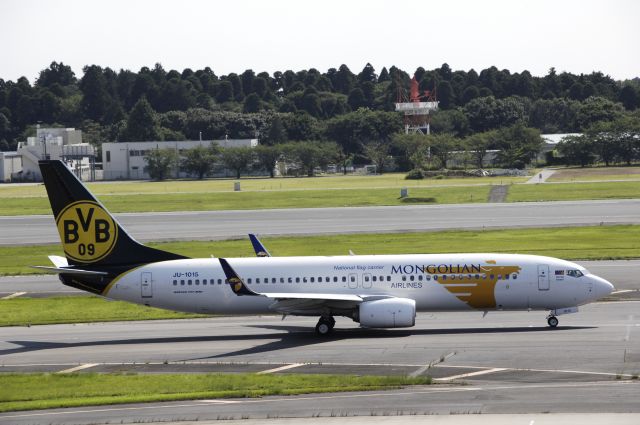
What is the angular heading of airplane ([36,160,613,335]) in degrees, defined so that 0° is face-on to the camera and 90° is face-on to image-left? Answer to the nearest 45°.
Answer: approximately 270°
